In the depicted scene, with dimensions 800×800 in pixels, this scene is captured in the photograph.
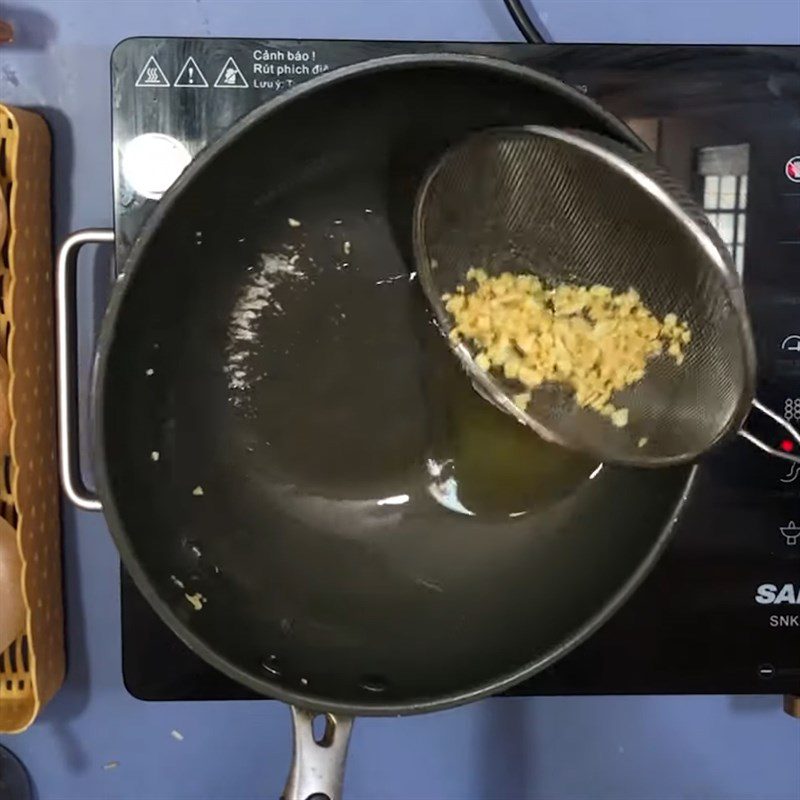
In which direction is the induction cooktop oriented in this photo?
toward the camera
